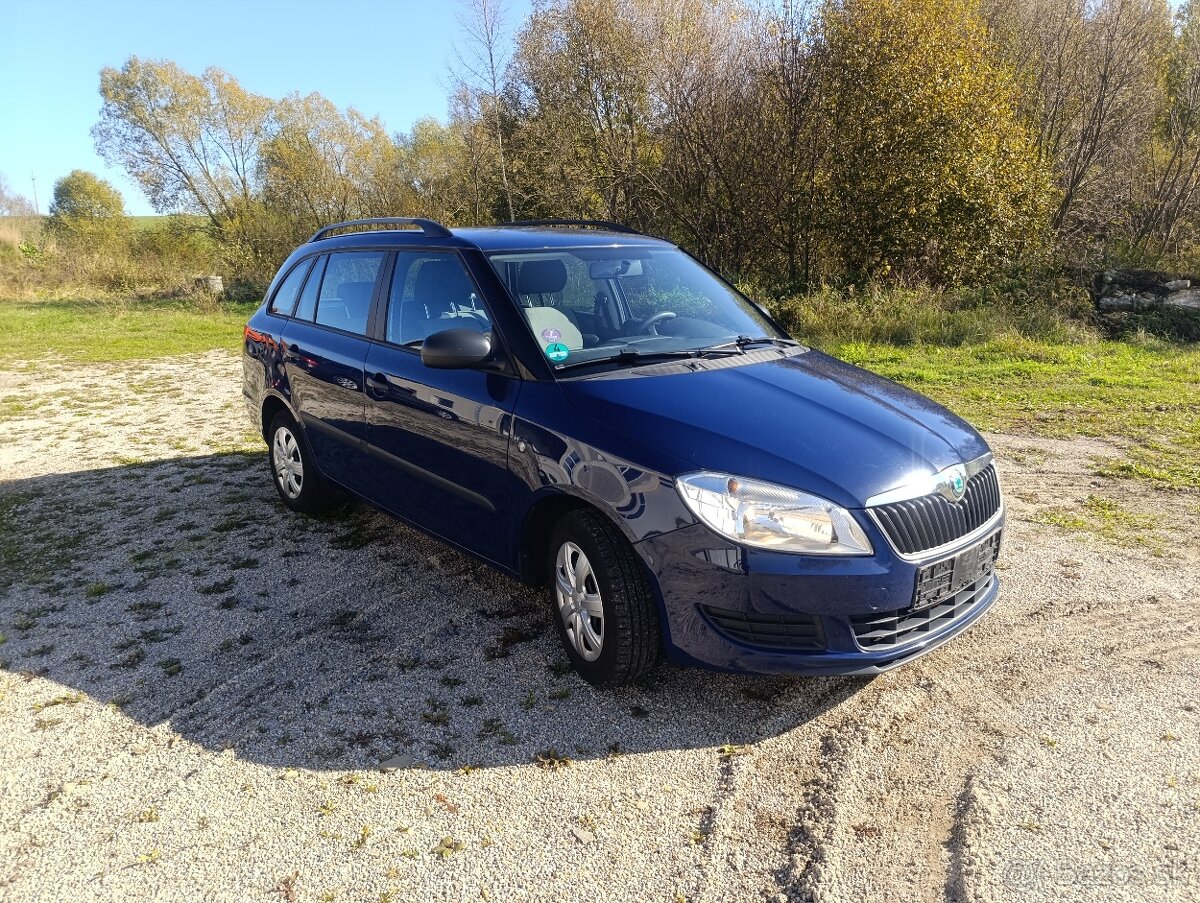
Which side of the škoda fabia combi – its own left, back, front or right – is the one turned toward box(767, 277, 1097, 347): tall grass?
left

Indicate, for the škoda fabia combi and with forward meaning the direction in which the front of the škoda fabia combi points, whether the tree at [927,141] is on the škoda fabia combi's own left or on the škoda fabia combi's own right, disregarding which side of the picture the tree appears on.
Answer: on the škoda fabia combi's own left

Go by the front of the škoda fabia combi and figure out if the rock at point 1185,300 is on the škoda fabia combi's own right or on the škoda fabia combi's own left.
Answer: on the škoda fabia combi's own left

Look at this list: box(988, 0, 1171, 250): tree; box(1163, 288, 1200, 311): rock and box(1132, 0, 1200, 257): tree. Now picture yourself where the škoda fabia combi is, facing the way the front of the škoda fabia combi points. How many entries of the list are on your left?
3

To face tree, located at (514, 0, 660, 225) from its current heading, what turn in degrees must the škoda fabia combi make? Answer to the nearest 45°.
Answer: approximately 135° to its left

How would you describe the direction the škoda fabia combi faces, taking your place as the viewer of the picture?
facing the viewer and to the right of the viewer

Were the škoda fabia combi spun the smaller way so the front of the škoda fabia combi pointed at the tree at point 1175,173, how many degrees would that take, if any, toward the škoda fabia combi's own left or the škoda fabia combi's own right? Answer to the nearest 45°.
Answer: approximately 90° to the škoda fabia combi's own left

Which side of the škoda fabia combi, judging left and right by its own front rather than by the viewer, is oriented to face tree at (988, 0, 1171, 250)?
left

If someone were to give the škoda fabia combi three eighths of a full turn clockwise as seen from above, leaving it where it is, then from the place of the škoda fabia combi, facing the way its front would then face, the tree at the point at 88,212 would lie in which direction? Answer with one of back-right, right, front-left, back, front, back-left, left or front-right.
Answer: front-right

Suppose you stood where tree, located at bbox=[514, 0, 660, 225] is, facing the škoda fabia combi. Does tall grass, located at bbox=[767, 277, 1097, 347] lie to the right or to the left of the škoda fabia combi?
left

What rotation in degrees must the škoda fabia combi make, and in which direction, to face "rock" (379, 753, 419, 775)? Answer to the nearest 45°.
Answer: approximately 90° to its right

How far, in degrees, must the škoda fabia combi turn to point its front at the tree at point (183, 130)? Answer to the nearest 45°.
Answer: approximately 180°
